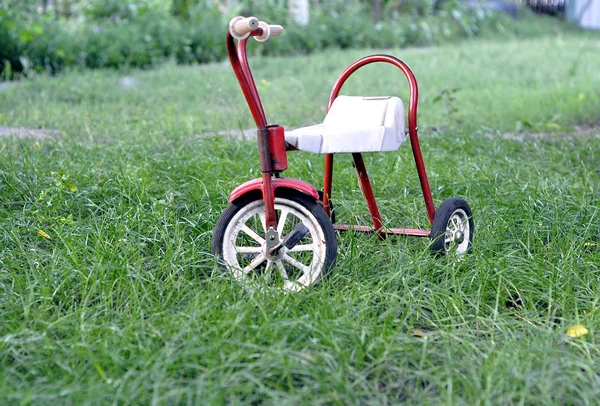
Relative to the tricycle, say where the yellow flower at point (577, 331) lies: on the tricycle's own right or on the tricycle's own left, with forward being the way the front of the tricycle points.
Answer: on the tricycle's own left

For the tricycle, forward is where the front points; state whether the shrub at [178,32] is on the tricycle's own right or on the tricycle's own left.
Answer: on the tricycle's own right

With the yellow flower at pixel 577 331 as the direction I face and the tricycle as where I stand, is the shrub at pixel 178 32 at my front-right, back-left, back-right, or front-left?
back-left

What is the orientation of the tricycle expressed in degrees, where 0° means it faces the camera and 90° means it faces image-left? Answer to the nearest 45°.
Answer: approximately 45°
